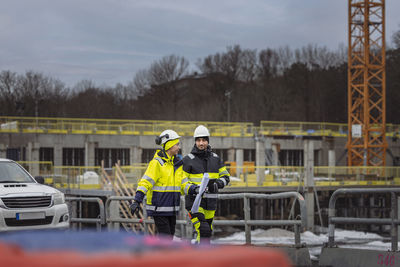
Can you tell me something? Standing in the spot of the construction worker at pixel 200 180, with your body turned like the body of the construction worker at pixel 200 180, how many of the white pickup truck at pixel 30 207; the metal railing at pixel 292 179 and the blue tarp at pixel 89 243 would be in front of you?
1

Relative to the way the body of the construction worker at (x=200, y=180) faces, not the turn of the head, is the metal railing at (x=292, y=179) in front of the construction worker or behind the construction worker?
behind

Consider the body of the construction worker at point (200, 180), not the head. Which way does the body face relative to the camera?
toward the camera

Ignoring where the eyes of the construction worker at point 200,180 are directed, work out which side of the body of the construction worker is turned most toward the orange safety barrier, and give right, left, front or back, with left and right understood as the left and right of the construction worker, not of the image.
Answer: front

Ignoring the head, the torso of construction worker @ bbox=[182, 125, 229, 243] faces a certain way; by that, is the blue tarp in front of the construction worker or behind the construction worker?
in front

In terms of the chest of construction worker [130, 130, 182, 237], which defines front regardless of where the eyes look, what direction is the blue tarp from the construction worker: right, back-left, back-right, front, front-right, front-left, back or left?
front-right

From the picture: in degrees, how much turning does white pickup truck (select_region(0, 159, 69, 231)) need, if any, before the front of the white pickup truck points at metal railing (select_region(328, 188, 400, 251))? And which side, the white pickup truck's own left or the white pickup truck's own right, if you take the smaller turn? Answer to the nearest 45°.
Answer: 0° — it already faces it

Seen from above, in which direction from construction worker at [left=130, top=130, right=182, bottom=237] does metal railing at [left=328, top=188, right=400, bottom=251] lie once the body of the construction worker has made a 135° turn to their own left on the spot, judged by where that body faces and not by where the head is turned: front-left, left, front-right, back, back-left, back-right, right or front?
right

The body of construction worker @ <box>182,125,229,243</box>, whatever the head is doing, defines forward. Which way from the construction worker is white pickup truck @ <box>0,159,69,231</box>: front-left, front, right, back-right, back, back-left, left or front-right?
back-right

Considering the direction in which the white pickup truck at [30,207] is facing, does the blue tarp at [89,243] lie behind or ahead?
ahead

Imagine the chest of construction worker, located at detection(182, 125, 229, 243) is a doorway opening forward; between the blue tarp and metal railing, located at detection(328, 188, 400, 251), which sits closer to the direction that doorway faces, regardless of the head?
the blue tarp

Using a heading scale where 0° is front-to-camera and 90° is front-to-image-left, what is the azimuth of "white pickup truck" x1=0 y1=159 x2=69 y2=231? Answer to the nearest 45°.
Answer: approximately 315°

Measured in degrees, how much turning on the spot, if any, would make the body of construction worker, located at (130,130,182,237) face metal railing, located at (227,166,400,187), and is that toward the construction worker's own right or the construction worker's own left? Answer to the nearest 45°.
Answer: approximately 135° to the construction worker's own left

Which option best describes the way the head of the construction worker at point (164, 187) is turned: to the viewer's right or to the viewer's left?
to the viewer's right

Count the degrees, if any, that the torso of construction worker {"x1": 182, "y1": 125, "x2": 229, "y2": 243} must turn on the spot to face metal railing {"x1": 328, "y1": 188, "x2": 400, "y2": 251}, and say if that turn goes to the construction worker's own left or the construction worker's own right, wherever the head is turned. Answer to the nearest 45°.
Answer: approximately 90° to the construction worker's own left

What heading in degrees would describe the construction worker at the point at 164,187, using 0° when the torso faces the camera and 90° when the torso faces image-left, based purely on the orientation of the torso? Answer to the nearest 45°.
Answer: approximately 315°

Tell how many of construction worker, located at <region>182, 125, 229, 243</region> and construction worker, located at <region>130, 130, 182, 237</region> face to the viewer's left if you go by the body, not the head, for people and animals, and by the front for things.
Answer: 0

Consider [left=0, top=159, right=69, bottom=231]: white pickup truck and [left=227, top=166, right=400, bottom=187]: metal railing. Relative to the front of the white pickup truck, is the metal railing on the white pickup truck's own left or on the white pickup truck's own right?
on the white pickup truck's own left
